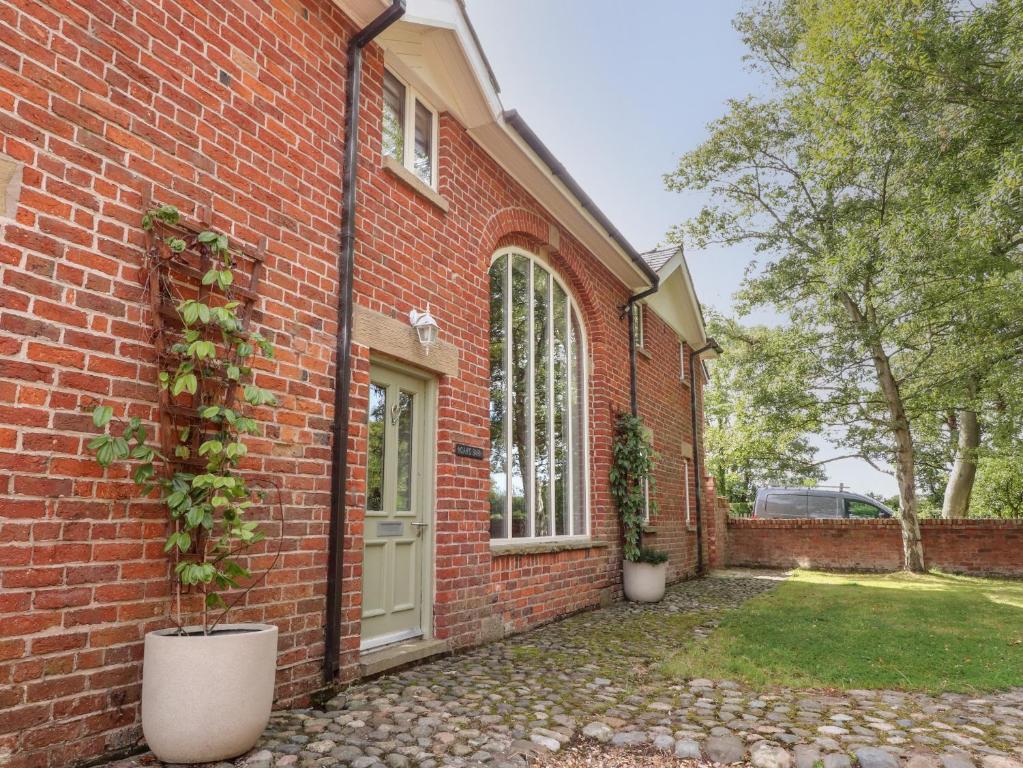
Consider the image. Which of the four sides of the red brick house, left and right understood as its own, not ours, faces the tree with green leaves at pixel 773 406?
left

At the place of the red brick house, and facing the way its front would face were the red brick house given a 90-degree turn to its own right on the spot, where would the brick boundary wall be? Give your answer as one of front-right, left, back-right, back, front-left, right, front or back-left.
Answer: back

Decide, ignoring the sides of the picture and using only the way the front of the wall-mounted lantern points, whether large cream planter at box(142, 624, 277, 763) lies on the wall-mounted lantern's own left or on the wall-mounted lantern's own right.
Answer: on the wall-mounted lantern's own right

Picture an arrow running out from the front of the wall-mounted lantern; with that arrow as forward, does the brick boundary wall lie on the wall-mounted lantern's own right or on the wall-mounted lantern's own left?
on the wall-mounted lantern's own left

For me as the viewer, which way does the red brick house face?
facing the viewer and to the right of the viewer

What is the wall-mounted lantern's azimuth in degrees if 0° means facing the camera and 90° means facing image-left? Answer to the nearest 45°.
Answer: approximately 315°

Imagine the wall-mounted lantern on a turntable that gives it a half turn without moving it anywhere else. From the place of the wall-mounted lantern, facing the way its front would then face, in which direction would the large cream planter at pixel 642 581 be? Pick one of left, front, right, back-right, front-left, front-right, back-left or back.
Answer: right

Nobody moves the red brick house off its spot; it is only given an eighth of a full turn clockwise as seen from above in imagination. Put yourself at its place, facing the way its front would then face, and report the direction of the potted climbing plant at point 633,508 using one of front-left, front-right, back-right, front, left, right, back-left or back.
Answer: back-left

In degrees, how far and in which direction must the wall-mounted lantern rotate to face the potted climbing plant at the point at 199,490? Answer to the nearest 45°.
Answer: approximately 90° to its right
